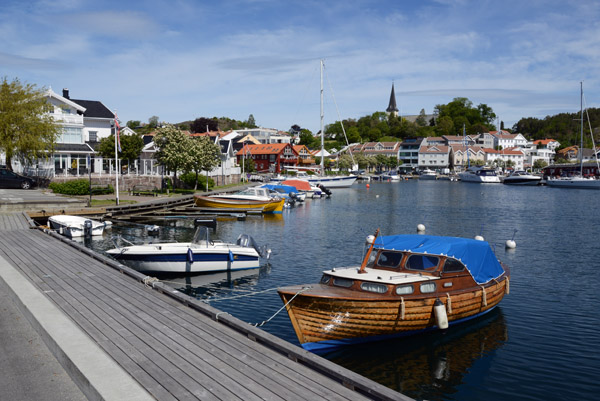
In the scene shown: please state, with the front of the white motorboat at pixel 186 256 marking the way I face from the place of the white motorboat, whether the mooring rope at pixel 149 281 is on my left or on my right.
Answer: on my left

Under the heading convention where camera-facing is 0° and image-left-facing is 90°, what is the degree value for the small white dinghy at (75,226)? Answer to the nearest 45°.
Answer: approximately 135°

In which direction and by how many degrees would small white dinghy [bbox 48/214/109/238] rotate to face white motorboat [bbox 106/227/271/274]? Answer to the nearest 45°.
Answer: approximately 135° to its left

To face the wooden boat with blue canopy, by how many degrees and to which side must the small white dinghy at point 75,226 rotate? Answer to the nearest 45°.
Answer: approximately 135° to its left

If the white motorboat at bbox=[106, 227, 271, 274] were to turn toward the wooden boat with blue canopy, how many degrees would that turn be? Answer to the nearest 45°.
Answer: approximately 135° to its left

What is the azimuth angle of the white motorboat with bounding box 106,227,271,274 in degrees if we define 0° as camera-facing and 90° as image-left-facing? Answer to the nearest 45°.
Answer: approximately 90°

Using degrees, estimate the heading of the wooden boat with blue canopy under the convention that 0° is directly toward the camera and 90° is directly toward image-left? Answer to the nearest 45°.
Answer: approximately 45°

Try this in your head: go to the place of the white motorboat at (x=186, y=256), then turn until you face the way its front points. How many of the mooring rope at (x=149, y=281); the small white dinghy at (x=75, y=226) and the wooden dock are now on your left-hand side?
2

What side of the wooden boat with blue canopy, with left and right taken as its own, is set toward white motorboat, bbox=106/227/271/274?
right
